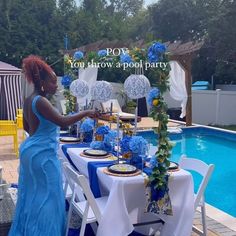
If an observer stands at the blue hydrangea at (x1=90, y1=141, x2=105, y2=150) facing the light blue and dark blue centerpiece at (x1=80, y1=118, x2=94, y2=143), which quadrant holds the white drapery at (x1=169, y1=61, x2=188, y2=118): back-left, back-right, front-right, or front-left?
front-right

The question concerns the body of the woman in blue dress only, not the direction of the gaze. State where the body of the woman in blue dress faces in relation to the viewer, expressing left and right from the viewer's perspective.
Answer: facing away from the viewer and to the right of the viewer

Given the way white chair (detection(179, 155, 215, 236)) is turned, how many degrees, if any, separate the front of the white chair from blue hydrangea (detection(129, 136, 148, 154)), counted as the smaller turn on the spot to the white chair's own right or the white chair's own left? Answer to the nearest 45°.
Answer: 0° — it already faces it

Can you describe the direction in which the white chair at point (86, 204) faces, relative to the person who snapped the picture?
facing away from the viewer and to the right of the viewer

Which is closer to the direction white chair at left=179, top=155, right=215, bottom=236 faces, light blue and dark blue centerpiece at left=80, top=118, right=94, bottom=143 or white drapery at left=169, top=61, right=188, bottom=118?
the light blue and dark blue centerpiece

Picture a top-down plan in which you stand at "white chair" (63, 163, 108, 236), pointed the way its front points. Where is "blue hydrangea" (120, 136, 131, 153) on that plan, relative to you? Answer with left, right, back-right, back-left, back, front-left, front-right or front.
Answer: front

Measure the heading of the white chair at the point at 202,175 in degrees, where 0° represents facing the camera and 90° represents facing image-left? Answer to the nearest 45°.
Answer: approximately 45°

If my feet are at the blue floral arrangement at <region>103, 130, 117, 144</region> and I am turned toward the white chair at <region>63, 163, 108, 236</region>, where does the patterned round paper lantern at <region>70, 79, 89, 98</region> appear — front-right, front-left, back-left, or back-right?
back-right

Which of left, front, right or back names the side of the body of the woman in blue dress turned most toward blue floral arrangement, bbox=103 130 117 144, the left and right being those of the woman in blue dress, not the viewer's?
front

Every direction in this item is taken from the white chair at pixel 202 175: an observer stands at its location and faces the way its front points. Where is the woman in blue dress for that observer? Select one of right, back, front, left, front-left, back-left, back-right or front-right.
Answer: front

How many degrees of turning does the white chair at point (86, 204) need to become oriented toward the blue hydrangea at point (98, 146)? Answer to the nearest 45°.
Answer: approximately 45° to its left

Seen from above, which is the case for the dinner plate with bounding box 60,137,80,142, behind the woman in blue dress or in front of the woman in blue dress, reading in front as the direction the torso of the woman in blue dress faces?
in front

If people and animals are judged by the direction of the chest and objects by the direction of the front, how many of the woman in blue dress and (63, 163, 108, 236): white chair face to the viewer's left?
0

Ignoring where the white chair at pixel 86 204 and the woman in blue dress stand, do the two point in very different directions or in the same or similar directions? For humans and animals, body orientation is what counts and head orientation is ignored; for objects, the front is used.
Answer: same or similar directions

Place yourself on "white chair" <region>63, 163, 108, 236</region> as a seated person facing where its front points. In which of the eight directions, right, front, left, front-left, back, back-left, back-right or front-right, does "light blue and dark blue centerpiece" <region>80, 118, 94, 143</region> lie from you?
front-left

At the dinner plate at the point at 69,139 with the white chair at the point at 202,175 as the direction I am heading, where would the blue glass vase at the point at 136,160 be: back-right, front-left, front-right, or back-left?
front-right

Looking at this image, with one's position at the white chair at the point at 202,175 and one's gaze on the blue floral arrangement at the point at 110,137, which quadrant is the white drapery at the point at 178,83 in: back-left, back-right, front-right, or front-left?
front-right
